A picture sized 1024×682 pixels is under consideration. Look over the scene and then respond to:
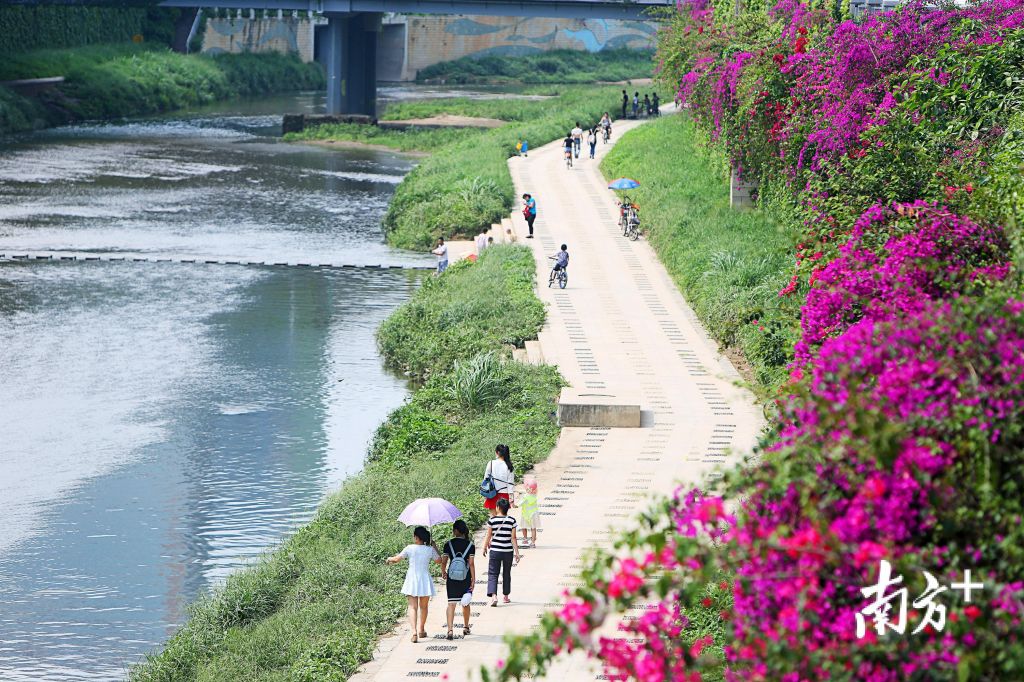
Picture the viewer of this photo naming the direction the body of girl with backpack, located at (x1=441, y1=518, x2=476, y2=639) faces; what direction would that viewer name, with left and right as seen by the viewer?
facing away from the viewer

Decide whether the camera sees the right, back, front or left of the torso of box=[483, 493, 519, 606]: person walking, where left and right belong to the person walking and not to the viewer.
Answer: back

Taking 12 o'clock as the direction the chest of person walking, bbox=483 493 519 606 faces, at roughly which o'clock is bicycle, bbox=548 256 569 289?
The bicycle is roughly at 12 o'clock from the person walking.

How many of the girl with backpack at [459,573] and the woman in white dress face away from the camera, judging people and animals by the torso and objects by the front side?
2

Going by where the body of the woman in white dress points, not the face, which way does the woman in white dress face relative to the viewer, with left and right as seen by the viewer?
facing away from the viewer
